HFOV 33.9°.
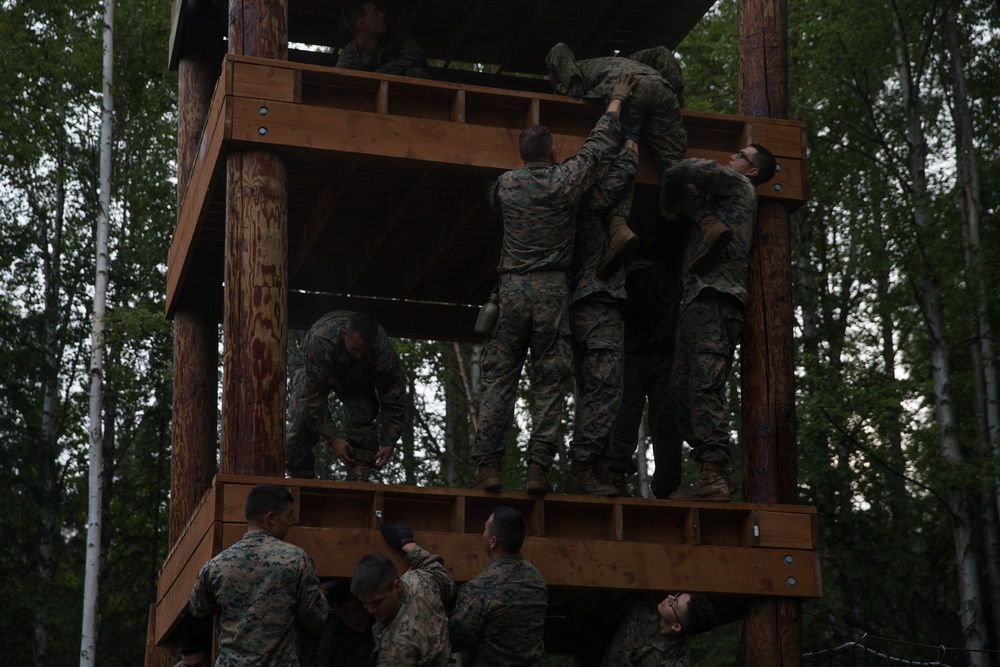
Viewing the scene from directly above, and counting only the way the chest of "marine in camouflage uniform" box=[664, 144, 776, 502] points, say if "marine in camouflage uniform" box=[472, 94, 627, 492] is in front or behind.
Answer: in front

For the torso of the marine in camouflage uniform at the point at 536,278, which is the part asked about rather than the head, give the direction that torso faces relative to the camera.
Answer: away from the camera

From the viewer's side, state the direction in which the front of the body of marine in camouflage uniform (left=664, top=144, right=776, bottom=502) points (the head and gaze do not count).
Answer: to the viewer's left
